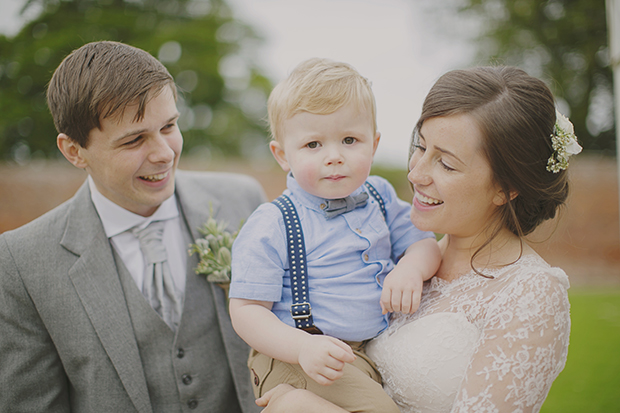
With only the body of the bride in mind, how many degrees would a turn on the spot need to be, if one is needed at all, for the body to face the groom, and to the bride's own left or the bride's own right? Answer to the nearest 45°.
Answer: approximately 45° to the bride's own right

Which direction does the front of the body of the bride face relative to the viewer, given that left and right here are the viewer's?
facing the viewer and to the left of the viewer

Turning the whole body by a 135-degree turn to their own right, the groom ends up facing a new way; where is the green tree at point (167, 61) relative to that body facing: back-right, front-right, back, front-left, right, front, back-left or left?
right

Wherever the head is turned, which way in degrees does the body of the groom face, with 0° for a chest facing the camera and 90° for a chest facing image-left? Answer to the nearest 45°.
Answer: approximately 315°

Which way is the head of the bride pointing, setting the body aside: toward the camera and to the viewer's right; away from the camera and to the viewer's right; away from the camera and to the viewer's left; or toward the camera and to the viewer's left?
toward the camera and to the viewer's left

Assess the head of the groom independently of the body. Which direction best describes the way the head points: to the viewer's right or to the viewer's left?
to the viewer's right

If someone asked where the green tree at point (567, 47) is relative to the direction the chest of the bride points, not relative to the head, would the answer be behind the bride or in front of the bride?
behind

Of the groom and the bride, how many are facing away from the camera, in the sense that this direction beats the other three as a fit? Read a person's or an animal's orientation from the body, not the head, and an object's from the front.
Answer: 0
